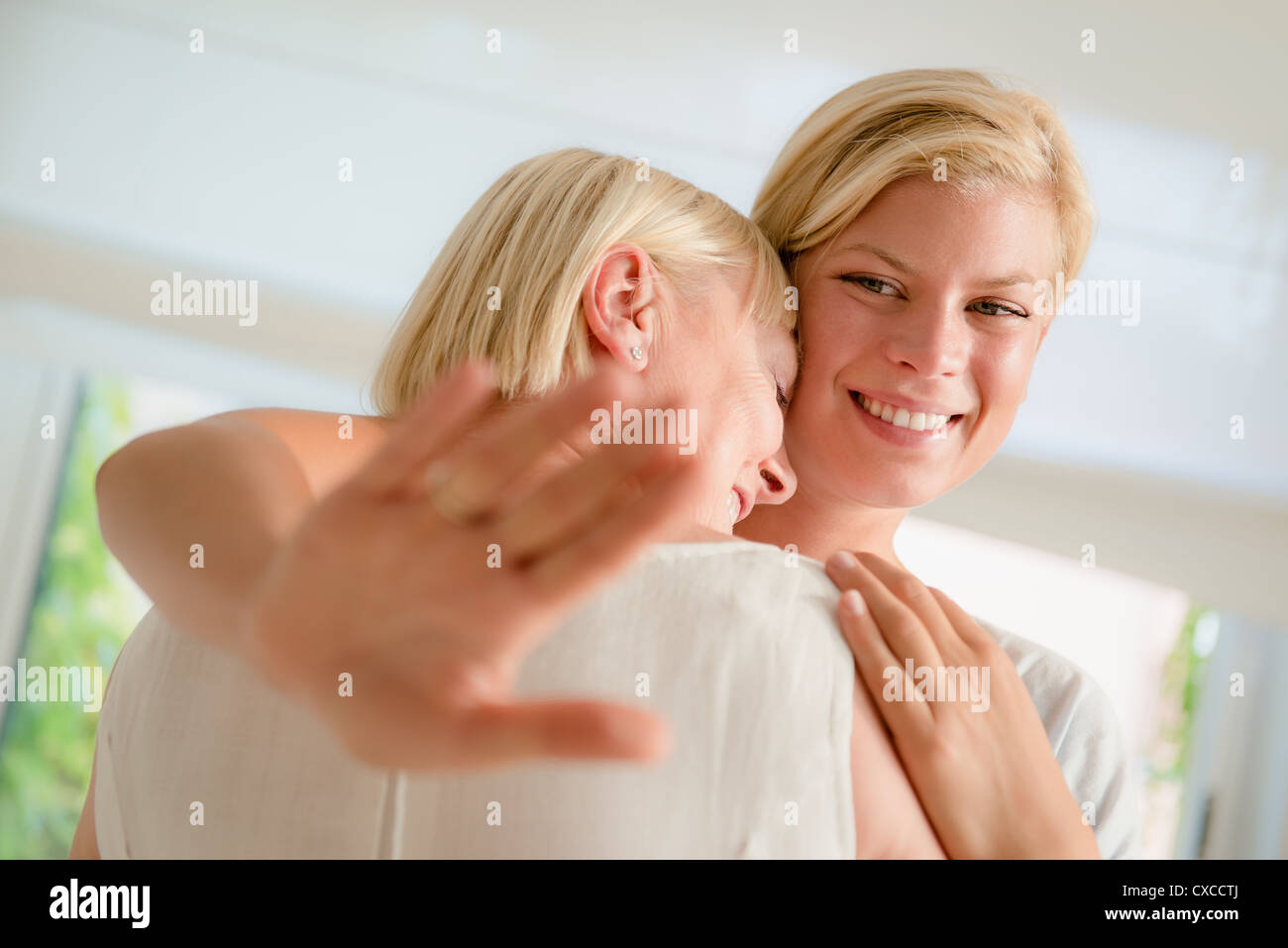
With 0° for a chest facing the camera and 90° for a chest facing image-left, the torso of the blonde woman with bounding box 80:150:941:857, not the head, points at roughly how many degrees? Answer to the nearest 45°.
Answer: approximately 180°
